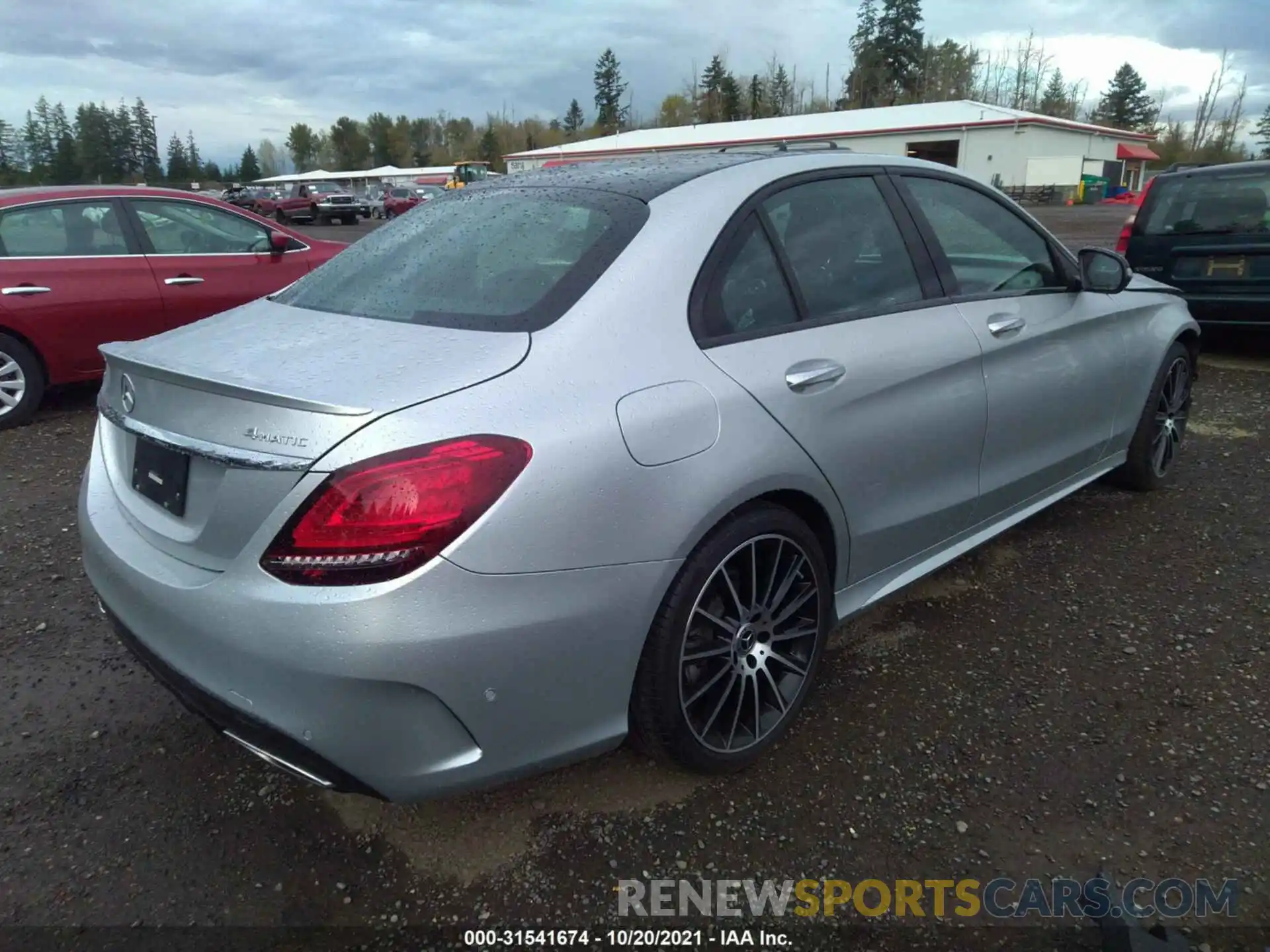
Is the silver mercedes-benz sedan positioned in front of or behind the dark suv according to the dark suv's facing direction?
behind

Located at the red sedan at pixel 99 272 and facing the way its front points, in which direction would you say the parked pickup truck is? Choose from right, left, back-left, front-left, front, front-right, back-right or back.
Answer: left

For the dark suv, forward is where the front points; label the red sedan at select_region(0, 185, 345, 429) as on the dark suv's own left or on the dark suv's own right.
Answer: on the dark suv's own left

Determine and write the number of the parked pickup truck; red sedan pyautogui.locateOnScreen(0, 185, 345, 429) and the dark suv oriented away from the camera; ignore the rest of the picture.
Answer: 1

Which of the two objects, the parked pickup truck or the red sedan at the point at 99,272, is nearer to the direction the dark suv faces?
the parked pickup truck

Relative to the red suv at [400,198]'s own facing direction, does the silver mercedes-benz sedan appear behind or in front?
in front

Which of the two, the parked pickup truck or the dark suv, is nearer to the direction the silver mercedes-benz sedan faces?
the dark suv

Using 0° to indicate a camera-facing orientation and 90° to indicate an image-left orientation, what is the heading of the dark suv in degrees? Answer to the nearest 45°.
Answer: approximately 180°

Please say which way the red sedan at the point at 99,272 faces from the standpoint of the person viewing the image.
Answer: facing to the right of the viewer

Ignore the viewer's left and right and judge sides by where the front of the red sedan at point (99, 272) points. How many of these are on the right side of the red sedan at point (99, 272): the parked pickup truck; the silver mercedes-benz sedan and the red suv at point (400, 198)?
1

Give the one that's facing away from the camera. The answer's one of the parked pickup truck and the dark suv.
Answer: the dark suv

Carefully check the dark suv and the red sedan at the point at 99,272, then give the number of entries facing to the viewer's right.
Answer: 1

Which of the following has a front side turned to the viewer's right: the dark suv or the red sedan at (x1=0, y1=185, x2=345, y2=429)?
the red sedan

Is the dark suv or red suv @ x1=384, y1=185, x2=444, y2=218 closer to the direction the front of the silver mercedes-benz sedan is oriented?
the dark suv

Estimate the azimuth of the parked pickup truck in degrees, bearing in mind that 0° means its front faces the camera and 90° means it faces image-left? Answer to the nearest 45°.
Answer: approximately 315°
